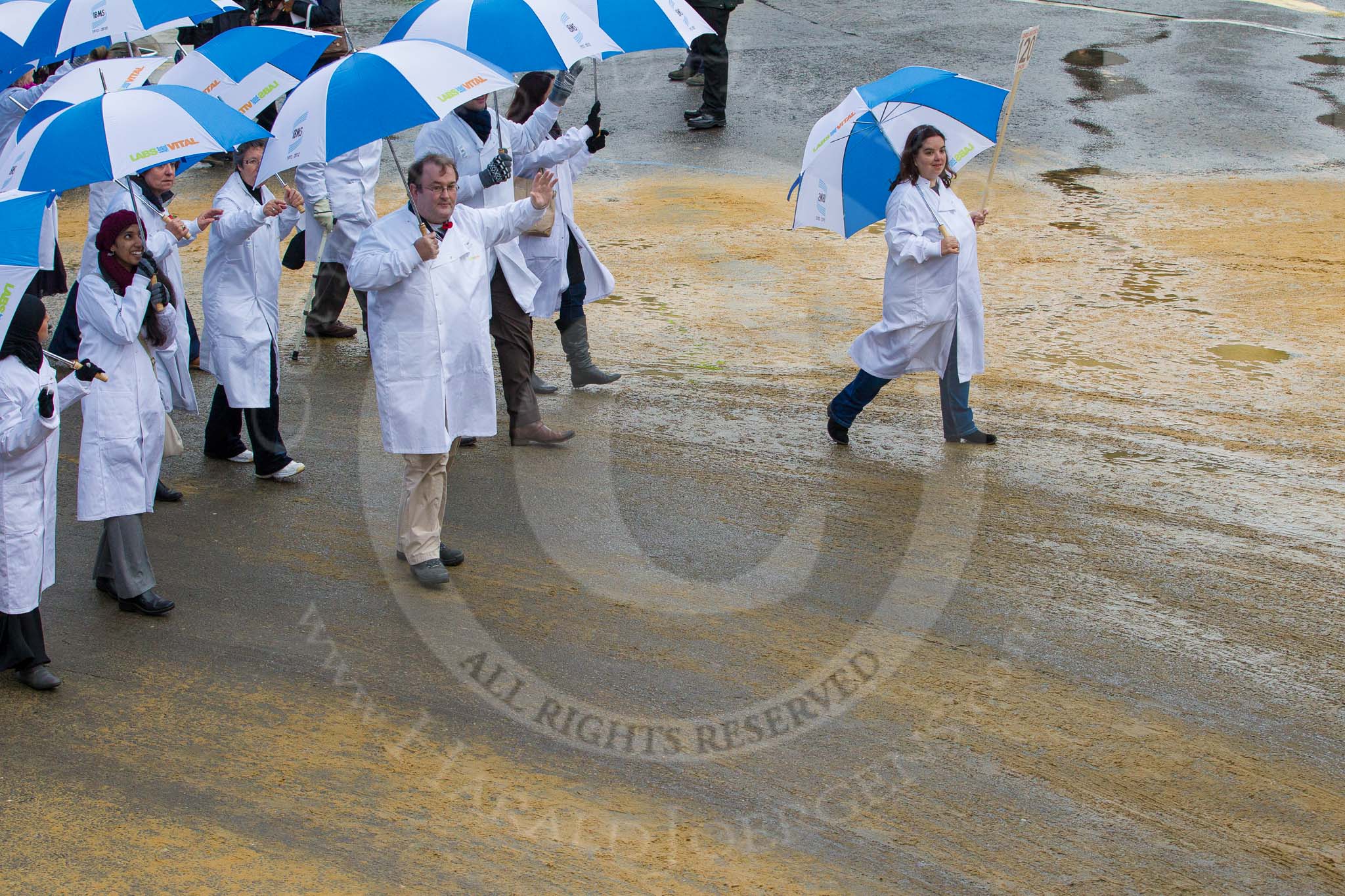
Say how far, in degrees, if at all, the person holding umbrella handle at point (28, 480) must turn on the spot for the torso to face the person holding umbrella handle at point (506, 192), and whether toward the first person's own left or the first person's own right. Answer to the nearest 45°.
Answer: approximately 90° to the first person's own left

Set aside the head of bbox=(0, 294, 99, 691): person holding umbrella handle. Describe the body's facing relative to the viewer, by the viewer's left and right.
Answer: facing the viewer and to the right of the viewer

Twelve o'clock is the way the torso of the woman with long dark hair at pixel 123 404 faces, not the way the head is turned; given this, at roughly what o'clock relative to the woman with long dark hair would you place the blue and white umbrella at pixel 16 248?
The blue and white umbrella is roughly at 2 o'clock from the woman with long dark hair.

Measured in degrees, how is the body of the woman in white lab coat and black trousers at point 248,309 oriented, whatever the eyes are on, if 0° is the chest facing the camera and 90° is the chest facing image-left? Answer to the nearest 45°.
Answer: approximately 315°

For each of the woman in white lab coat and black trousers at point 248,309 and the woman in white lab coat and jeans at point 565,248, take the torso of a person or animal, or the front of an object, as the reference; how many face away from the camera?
0

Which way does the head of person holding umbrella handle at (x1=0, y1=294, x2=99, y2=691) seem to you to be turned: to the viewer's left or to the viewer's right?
to the viewer's right

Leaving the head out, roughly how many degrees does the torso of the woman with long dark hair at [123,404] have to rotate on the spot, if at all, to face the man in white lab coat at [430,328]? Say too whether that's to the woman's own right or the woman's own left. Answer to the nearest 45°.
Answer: approximately 45° to the woman's own left
